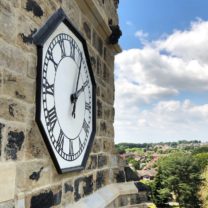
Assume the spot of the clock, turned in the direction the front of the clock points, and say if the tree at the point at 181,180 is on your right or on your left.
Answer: on your left

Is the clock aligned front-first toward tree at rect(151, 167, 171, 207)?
no

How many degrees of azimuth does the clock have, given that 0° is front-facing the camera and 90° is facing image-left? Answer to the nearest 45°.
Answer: approximately 315°
